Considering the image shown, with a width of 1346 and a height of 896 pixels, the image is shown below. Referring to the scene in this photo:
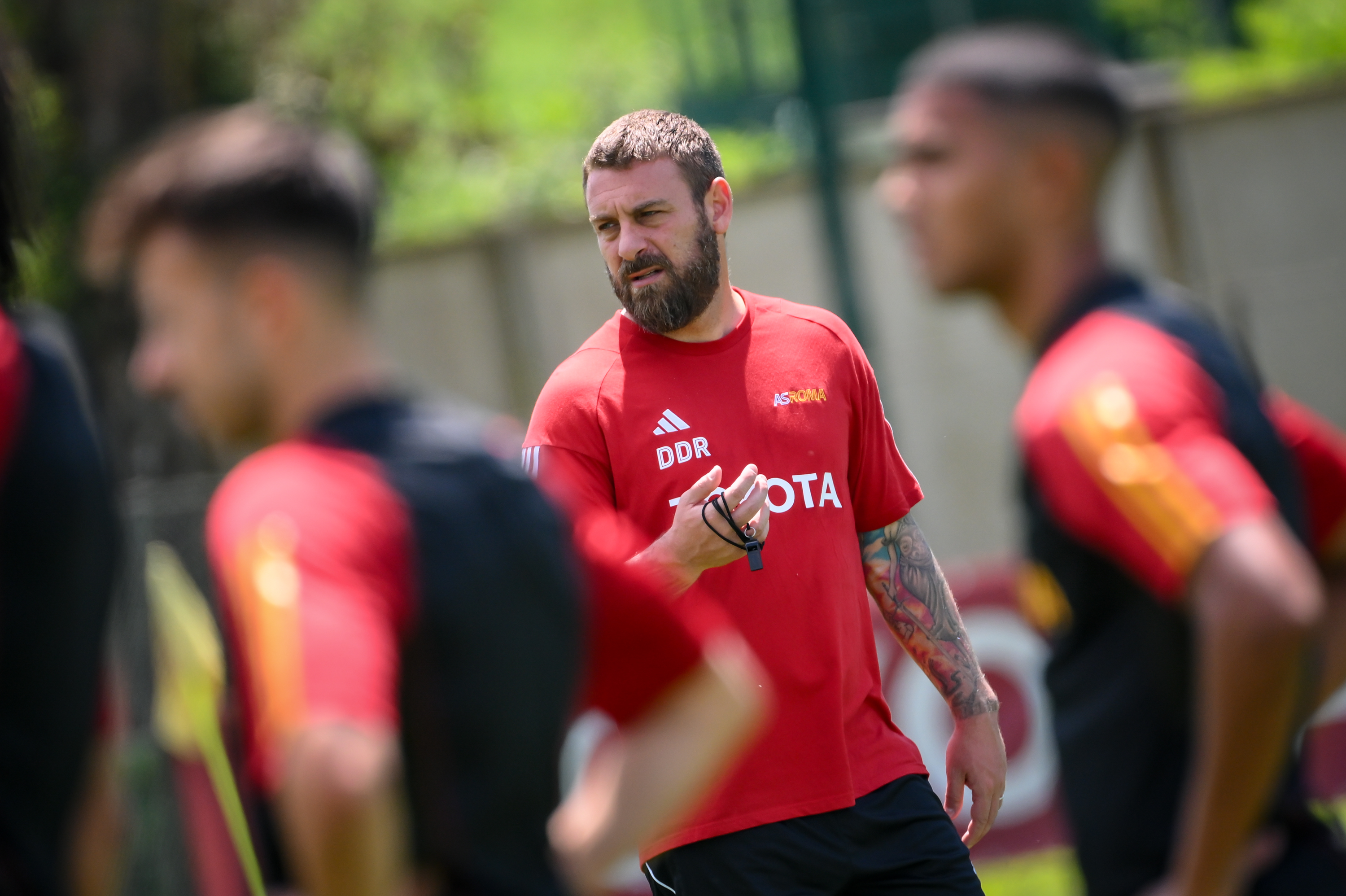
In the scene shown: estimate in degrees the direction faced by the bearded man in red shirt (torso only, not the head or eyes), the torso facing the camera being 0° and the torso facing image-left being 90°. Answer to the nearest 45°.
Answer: approximately 0°

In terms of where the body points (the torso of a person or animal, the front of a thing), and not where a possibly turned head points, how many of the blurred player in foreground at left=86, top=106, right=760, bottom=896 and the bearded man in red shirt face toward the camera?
1

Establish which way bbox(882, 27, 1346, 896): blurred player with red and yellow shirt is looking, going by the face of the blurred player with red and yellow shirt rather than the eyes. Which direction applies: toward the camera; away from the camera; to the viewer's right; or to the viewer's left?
to the viewer's left

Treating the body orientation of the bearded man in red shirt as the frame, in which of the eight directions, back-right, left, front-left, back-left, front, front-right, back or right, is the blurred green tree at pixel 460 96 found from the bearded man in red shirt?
back

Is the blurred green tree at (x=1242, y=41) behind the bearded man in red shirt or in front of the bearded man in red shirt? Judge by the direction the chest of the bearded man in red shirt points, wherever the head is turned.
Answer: behind

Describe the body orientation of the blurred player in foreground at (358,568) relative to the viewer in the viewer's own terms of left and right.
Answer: facing away from the viewer and to the left of the viewer

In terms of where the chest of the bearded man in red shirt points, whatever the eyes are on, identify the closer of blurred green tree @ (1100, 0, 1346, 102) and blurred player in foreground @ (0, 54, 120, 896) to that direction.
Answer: the blurred player in foreground
